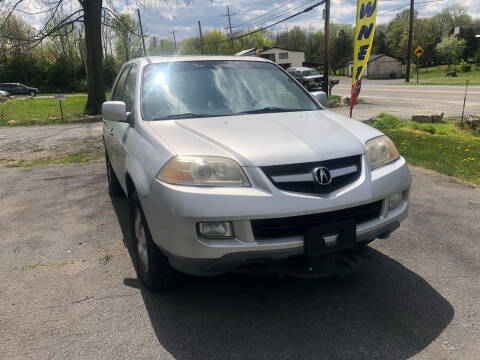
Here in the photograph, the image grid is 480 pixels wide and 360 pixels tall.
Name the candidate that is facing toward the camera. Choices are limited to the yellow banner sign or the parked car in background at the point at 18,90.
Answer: the yellow banner sign

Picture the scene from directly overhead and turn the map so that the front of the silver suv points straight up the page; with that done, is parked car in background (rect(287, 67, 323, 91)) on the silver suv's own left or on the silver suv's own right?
on the silver suv's own left

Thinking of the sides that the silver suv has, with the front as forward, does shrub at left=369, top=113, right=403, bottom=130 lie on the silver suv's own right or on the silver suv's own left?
on the silver suv's own left

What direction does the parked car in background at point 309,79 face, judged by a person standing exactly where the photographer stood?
facing the viewer and to the right of the viewer

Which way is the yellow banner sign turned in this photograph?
toward the camera

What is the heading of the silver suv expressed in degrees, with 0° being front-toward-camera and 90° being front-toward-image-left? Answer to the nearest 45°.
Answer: approximately 315°

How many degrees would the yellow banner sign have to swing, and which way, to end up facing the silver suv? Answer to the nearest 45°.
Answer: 0° — it already faces it
